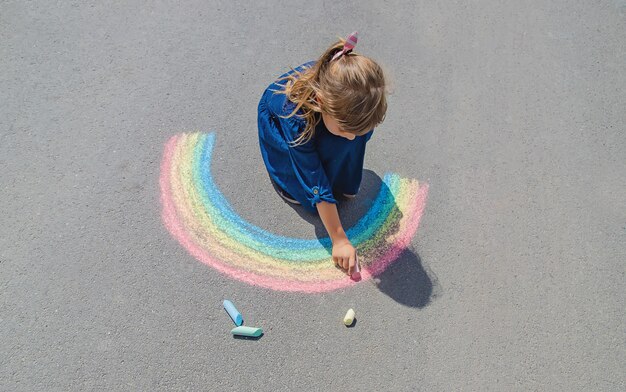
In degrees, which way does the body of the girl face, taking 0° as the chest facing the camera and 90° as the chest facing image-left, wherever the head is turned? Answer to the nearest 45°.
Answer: approximately 315°
